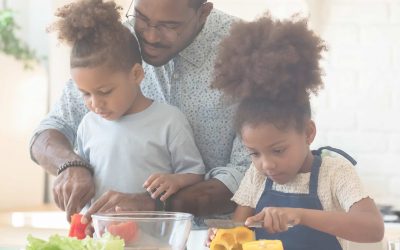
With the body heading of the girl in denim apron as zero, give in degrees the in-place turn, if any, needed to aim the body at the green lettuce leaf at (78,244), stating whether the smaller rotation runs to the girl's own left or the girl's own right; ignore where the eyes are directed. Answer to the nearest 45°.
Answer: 0° — they already face it

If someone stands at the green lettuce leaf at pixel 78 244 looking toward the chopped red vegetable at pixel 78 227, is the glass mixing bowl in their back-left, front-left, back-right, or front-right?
front-right

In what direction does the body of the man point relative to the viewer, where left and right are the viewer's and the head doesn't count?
facing the viewer and to the left of the viewer

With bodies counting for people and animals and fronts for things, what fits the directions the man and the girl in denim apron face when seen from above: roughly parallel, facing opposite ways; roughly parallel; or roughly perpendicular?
roughly parallel

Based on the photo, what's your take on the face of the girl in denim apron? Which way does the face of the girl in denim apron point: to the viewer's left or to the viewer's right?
to the viewer's left

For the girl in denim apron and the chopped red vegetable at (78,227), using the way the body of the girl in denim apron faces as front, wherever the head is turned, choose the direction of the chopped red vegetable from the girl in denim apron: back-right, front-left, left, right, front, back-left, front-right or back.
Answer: front-right
